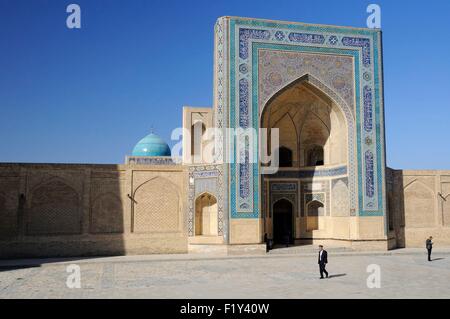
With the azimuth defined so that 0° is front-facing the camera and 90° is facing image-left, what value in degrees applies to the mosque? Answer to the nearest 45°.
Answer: approximately 0°
